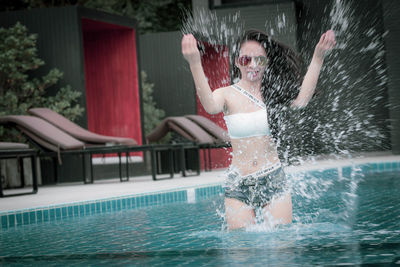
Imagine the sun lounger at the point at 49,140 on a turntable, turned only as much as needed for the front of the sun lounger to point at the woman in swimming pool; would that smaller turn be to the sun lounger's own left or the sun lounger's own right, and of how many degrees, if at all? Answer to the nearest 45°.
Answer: approximately 90° to the sun lounger's own right

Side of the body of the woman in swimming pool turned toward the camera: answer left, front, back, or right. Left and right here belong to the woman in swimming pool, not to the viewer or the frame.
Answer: front

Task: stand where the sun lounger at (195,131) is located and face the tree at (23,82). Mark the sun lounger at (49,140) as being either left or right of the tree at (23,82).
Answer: left

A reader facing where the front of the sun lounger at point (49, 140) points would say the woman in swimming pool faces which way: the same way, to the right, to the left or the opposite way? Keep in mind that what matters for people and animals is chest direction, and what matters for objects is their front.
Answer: to the right

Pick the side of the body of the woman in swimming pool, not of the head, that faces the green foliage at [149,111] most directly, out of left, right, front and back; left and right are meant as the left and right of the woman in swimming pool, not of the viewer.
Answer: back

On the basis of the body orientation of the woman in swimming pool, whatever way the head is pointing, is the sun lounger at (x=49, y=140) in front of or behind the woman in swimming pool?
behind

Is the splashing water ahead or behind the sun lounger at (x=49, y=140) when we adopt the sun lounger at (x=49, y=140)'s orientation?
ahead

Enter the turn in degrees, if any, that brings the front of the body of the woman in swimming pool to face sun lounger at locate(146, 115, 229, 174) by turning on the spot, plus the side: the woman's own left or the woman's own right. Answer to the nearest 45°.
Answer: approximately 180°

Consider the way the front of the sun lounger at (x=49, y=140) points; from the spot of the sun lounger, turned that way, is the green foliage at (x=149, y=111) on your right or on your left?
on your left
